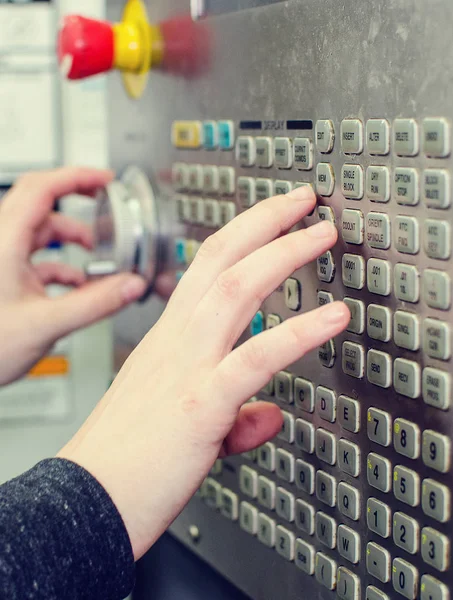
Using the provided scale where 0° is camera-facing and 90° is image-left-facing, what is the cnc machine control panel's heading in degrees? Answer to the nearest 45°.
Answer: approximately 45°
